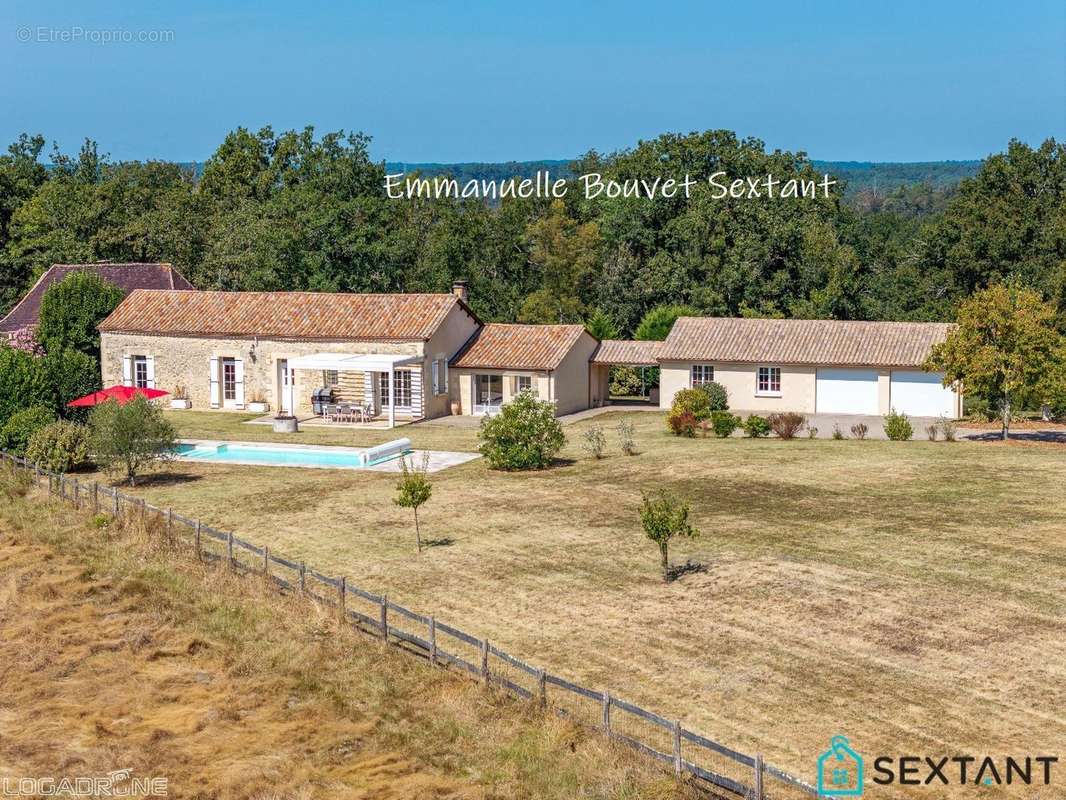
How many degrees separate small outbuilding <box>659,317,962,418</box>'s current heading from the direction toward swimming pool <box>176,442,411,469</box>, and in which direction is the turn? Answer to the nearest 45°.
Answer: approximately 45° to its right

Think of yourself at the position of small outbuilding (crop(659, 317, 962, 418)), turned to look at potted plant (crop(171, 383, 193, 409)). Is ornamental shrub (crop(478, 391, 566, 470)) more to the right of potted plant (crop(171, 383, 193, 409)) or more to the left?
left

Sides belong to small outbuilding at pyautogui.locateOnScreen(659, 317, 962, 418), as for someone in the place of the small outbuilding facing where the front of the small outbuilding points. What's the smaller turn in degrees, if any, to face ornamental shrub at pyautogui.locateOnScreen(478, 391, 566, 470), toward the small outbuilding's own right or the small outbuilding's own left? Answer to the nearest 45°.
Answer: approximately 45° to the small outbuilding's own right

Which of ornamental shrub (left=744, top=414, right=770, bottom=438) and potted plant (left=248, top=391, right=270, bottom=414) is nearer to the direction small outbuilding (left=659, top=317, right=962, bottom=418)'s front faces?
the ornamental shrub
